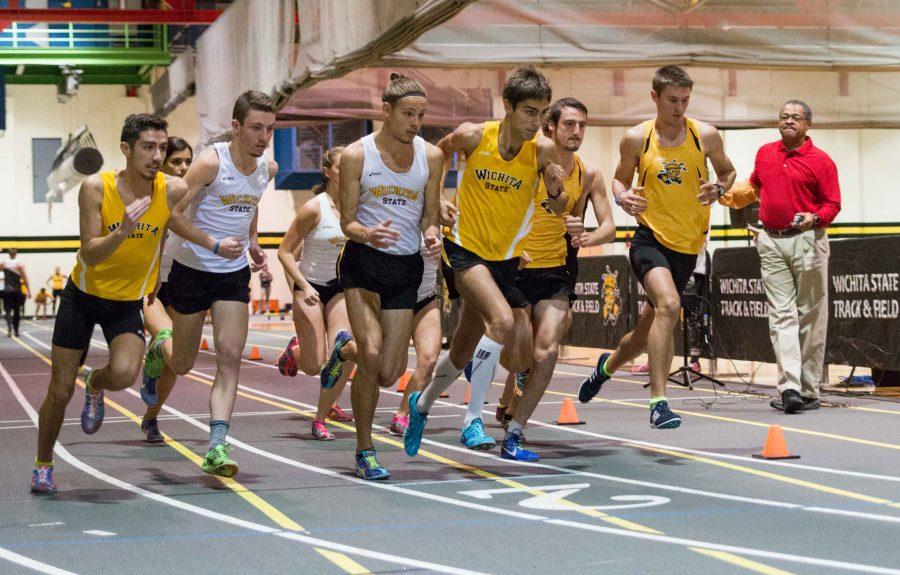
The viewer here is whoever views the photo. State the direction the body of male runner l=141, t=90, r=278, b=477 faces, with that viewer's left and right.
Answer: facing the viewer and to the right of the viewer

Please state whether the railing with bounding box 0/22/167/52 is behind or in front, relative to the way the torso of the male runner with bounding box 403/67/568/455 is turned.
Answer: behind

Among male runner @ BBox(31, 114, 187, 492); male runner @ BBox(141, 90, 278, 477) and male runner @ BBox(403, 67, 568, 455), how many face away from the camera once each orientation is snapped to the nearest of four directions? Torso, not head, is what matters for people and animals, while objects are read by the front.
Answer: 0

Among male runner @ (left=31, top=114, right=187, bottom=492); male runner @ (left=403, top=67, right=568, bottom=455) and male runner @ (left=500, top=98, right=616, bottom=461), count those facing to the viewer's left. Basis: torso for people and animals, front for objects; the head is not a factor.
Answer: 0

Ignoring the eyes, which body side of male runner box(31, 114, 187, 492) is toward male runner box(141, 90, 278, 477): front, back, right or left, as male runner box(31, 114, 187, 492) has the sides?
left

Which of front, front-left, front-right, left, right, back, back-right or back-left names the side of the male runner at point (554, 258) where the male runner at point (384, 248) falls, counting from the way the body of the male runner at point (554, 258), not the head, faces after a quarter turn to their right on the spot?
front

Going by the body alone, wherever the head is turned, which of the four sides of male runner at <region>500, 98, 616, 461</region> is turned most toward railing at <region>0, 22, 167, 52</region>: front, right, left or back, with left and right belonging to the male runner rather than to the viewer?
back

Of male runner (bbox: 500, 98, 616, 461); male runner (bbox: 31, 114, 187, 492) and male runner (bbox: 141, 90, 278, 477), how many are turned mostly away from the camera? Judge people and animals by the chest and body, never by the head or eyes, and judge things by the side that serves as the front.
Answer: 0

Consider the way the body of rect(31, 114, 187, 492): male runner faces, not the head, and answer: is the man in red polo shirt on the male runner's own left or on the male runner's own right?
on the male runner's own left

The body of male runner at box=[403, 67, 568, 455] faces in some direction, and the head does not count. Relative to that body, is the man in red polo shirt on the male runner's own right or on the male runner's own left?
on the male runner's own left

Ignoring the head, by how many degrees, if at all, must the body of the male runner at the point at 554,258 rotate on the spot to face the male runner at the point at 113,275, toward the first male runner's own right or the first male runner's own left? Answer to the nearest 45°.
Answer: approximately 90° to the first male runner's own right

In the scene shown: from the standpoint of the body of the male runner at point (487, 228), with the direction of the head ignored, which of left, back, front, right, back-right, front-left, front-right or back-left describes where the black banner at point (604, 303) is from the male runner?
back-left

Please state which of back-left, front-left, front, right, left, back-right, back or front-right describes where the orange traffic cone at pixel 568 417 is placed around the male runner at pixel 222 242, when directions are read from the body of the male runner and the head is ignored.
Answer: left

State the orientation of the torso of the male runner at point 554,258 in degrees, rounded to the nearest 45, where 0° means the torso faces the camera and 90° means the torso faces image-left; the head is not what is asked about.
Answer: approximately 315°
